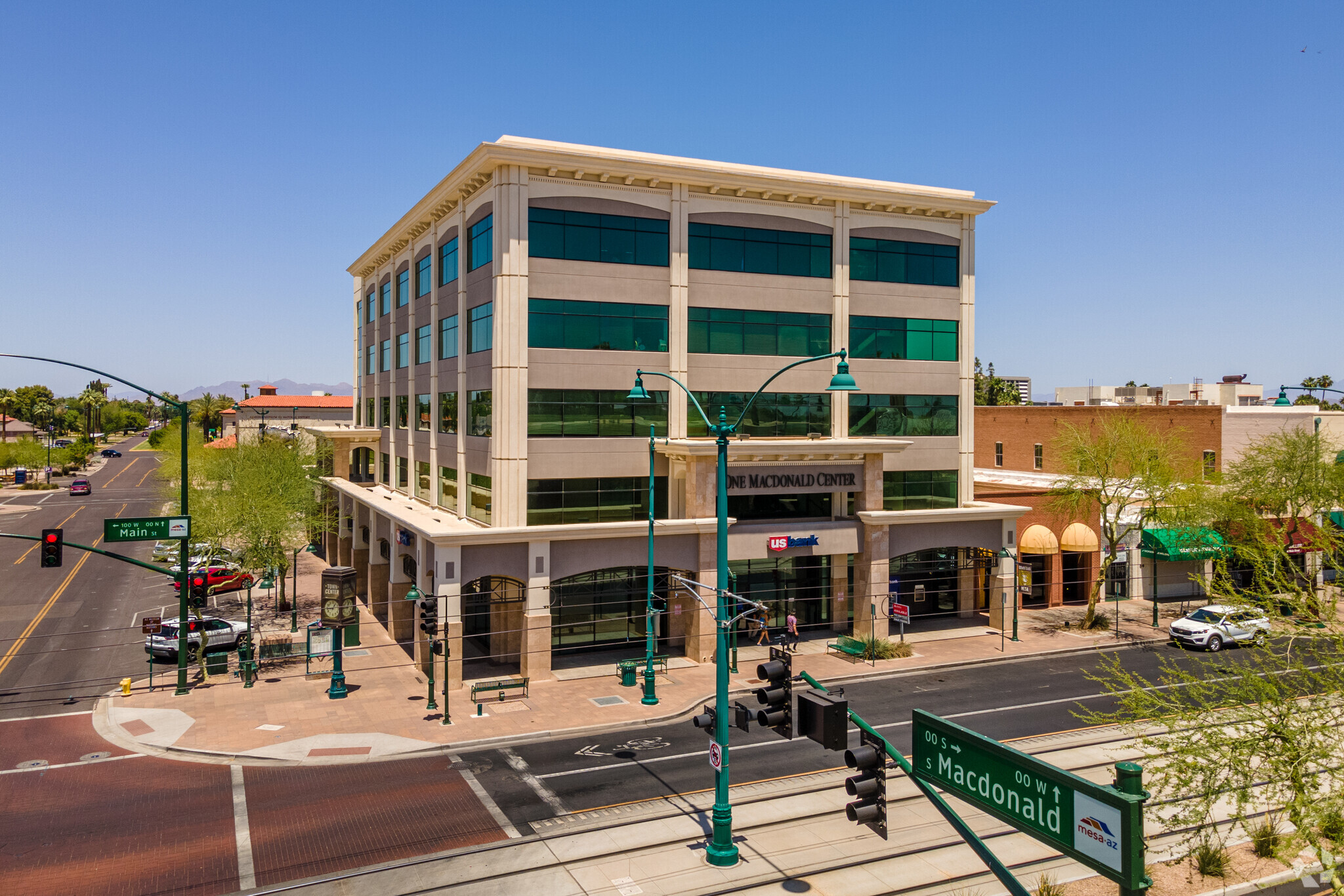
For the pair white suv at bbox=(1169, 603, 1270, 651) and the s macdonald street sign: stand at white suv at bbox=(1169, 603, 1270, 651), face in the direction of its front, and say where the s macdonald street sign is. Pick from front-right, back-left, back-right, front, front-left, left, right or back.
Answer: front-left

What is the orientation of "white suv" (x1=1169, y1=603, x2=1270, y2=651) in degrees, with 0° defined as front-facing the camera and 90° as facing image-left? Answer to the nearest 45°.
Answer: approximately 45°

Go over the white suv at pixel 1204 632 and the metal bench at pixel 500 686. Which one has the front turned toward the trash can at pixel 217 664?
the white suv

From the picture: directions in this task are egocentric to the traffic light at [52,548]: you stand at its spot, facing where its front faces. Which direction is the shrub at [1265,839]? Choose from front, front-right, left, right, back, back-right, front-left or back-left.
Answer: front-left

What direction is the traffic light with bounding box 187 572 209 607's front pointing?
toward the camera

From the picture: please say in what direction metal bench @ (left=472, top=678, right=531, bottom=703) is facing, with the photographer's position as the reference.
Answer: facing the viewer

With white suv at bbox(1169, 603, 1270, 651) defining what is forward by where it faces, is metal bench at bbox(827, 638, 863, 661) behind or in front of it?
in front

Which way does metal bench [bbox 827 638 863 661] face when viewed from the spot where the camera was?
facing the viewer and to the left of the viewer

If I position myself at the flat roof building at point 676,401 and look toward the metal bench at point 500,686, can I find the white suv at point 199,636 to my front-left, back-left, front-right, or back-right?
front-right

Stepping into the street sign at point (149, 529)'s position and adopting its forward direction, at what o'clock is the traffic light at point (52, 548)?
The traffic light is roughly at 4 o'clock from the street sign.

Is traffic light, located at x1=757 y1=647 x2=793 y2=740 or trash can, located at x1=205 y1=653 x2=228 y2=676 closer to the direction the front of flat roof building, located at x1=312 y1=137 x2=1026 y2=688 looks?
the traffic light

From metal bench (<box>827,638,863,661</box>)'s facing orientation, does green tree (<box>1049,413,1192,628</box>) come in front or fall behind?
behind

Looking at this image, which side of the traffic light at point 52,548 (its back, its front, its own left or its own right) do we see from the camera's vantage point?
front

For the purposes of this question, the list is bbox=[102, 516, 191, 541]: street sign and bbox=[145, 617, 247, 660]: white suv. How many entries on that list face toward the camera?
1

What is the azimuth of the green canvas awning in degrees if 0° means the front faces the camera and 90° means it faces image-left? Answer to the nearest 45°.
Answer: approximately 315°

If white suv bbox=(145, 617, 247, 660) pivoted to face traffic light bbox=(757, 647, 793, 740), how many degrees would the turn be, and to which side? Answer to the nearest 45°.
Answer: approximately 135° to its right
